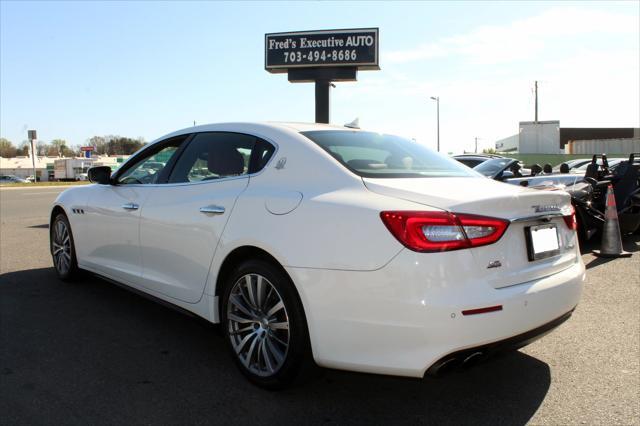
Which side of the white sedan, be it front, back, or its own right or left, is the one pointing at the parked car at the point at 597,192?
right

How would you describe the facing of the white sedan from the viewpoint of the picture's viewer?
facing away from the viewer and to the left of the viewer

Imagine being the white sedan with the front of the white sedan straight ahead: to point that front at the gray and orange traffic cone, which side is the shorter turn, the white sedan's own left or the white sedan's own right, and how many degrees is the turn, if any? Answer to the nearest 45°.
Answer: approximately 90° to the white sedan's own right

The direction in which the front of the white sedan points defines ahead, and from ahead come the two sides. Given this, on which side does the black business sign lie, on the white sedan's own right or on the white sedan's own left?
on the white sedan's own right
